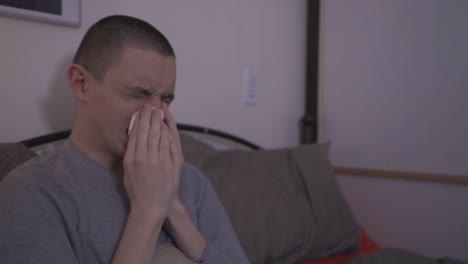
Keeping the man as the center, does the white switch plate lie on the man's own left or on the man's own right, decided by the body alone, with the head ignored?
on the man's own left

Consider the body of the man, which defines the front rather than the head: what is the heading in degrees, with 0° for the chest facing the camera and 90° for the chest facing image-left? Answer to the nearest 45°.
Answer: approximately 315°

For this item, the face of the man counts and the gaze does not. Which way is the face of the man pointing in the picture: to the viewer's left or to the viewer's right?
to the viewer's right

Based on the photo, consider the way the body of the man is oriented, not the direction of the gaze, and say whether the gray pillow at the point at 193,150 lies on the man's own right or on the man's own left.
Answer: on the man's own left
